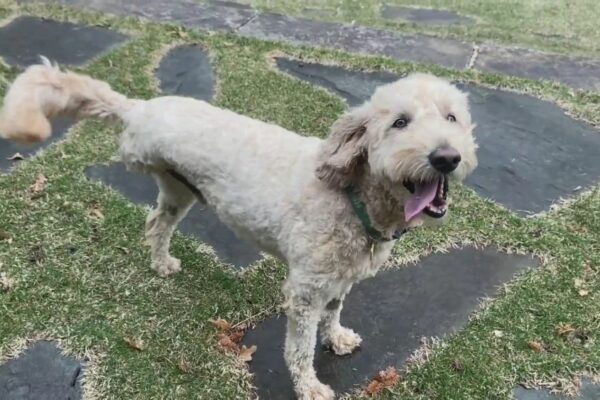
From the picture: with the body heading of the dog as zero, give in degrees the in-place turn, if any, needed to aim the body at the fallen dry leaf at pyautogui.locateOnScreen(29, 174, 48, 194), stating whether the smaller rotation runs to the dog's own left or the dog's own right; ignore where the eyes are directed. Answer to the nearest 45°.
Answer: approximately 180°

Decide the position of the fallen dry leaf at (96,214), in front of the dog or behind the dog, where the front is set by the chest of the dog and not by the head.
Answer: behind

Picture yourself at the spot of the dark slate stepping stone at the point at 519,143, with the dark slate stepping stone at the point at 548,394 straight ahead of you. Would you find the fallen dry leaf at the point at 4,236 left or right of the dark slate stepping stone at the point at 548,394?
right

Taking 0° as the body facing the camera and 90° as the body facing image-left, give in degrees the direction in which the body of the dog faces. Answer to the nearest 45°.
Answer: approximately 315°

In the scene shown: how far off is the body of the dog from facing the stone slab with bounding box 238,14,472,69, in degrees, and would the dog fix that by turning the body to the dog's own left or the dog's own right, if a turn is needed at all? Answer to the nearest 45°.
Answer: approximately 135° to the dog's own left

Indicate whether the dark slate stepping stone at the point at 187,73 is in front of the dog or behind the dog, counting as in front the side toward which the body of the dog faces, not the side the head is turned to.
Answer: behind

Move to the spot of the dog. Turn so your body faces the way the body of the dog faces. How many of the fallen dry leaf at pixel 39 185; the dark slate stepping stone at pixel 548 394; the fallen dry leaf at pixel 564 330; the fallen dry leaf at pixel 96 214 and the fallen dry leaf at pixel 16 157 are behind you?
3

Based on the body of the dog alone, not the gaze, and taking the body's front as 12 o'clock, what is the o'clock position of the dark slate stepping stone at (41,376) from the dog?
The dark slate stepping stone is roughly at 4 o'clock from the dog.

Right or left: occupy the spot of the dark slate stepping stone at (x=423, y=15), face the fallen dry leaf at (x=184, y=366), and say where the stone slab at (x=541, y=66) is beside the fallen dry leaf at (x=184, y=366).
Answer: left

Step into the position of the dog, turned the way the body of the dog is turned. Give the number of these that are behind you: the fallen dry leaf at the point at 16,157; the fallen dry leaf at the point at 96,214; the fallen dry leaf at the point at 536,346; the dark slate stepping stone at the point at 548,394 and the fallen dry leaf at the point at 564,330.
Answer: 2

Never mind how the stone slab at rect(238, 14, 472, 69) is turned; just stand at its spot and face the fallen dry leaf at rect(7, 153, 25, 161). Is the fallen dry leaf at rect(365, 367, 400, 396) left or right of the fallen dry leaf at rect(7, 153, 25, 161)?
left

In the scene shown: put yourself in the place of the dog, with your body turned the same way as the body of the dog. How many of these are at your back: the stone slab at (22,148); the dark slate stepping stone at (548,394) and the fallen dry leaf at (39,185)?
2
